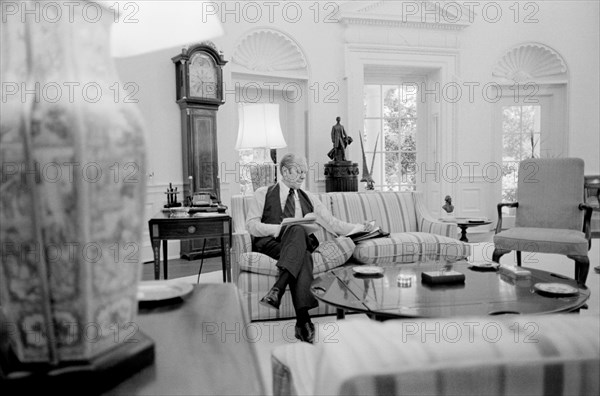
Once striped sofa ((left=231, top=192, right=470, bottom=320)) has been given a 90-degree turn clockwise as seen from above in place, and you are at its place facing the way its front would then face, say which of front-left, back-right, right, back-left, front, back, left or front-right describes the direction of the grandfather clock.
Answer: right

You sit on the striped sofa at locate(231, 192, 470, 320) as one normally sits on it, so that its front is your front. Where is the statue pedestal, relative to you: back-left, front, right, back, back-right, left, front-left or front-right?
back-left

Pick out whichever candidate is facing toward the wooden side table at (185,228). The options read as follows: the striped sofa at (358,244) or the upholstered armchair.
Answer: the upholstered armchair

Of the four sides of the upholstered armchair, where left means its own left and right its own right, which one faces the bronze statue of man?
right

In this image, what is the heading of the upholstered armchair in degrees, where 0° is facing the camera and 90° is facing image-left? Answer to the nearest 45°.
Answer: approximately 45°

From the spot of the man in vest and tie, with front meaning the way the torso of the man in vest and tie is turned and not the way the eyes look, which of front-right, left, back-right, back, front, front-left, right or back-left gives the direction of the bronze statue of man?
back-left

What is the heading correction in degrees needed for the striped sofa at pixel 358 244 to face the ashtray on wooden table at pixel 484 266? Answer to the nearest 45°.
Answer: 0° — it already faces it

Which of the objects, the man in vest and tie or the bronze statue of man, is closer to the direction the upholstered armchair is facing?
the man in vest and tie
